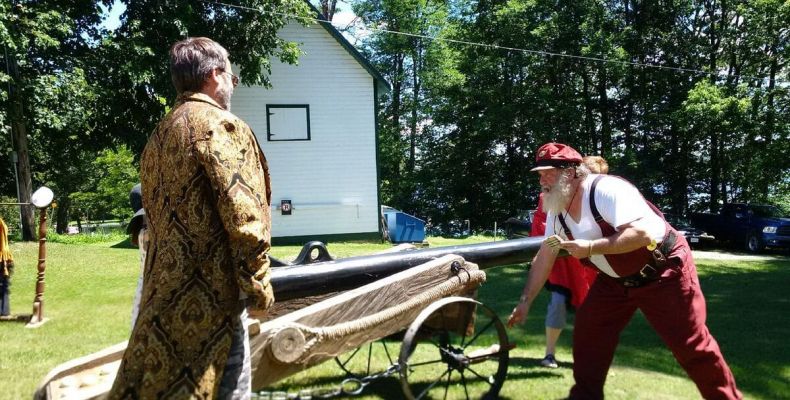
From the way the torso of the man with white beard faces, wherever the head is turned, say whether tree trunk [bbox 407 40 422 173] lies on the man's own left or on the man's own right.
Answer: on the man's own right

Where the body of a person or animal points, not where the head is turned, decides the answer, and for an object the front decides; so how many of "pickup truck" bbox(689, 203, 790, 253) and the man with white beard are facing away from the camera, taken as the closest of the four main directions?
0

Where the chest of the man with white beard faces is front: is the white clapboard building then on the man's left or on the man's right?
on the man's right

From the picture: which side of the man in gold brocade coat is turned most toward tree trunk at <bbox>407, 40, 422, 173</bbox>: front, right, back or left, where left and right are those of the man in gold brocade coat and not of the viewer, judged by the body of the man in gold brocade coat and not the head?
front

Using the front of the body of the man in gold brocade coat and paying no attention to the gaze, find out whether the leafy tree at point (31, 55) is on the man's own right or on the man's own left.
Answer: on the man's own left

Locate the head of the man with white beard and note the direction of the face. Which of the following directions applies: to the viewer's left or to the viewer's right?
to the viewer's left

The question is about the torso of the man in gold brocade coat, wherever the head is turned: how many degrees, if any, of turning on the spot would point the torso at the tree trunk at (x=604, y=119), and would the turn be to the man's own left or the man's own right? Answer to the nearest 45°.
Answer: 0° — they already face it

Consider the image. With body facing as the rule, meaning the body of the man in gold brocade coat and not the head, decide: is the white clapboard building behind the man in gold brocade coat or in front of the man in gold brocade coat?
in front

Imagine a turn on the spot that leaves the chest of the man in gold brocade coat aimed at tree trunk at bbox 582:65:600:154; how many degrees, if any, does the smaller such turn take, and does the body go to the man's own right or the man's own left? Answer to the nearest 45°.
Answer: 0° — they already face it

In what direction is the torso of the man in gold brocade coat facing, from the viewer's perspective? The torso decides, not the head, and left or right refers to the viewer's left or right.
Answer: facing away from the viewer and to the right of the viewer

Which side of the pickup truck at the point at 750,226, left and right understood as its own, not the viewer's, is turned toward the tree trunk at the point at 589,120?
back

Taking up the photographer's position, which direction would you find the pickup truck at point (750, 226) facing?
facing the viewer and to the right of the viewer

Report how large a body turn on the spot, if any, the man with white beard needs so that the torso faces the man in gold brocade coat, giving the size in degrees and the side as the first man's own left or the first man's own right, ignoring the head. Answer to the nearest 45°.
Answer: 0° — they already face them
